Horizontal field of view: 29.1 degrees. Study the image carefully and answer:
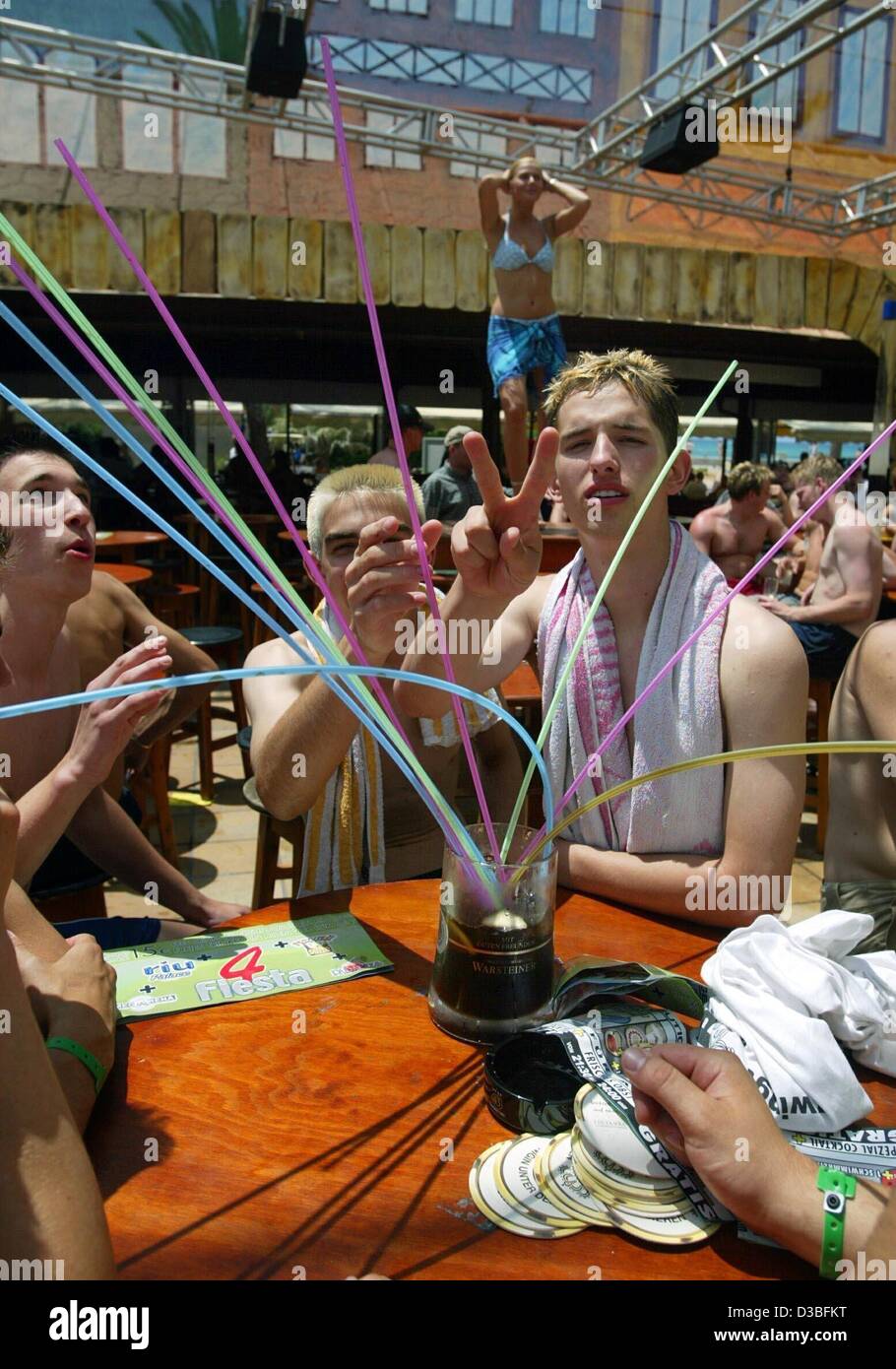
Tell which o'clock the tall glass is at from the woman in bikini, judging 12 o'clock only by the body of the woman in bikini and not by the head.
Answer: The tall glass is roughly at 12 o'clock from the woman in bikini.

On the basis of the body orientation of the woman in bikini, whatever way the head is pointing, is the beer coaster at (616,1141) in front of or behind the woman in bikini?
in front

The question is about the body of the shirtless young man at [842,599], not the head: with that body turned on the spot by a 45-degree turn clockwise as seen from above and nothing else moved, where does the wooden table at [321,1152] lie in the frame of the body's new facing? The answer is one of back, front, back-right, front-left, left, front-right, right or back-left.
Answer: back-left

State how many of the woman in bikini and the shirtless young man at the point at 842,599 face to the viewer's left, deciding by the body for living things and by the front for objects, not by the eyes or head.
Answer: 1

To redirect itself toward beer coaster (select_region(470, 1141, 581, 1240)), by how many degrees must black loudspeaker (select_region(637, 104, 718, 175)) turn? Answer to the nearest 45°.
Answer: approximately 45° to its left

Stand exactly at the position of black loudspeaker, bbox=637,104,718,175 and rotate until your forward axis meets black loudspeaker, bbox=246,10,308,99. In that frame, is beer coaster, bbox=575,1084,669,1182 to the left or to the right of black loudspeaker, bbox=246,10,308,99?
left

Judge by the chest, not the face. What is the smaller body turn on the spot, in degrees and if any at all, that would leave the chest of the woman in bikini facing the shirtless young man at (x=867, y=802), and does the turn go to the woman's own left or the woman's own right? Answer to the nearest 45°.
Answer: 0° — they already face them

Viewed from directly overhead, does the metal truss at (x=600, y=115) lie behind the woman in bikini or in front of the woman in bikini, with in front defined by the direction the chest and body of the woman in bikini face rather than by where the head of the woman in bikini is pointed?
behind

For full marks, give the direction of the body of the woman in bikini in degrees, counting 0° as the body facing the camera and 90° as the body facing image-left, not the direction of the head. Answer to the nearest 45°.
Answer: approximately 0°

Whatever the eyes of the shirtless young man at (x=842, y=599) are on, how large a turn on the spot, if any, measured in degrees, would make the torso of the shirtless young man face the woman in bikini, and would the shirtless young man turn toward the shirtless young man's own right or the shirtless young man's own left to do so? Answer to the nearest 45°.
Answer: approximately 45° to the shirtless young man's own right

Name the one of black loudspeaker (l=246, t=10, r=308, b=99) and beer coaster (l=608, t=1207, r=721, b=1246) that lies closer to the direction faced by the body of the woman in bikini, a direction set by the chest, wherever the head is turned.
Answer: the beer coaster

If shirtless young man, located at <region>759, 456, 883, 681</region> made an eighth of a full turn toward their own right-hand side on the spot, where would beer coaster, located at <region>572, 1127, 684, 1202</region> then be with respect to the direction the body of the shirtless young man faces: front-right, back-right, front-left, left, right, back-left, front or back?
back-left
